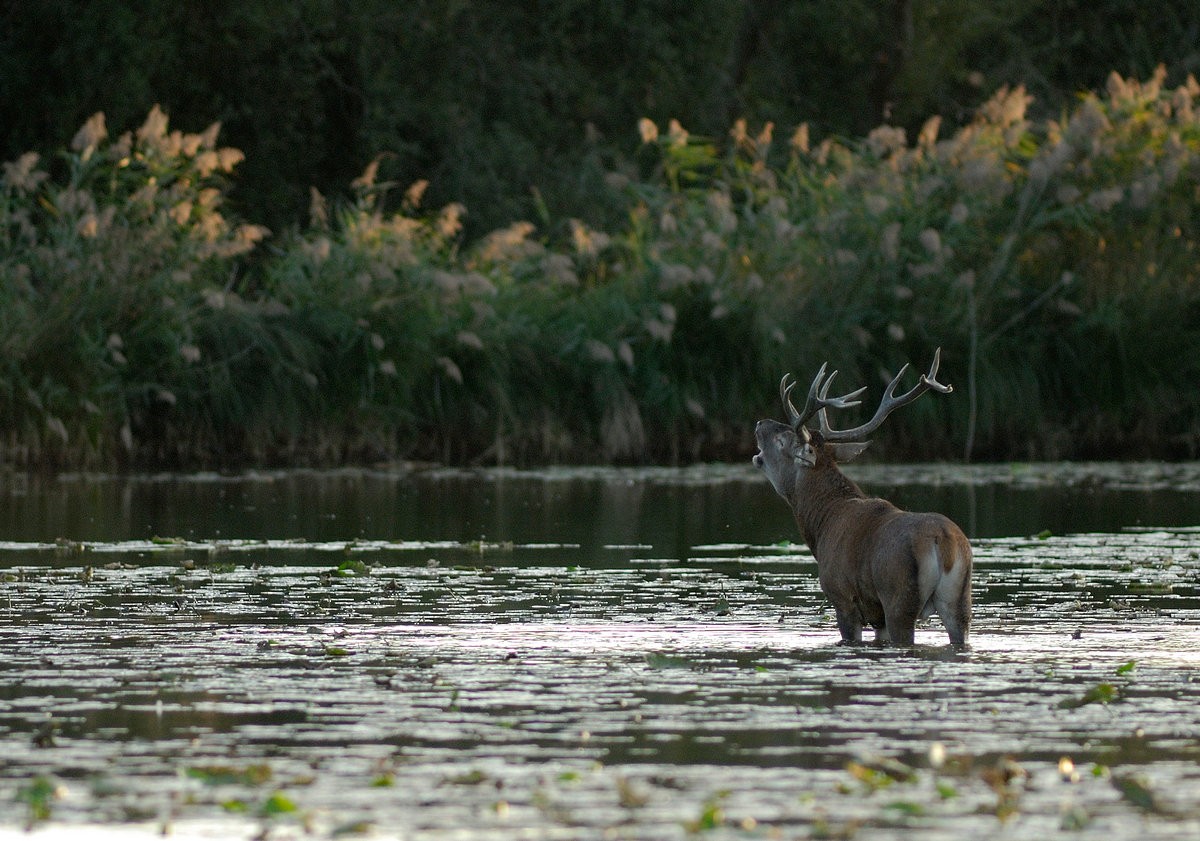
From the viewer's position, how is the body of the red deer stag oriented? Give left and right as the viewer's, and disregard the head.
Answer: facing away from the viewer and to the left of the viewer
